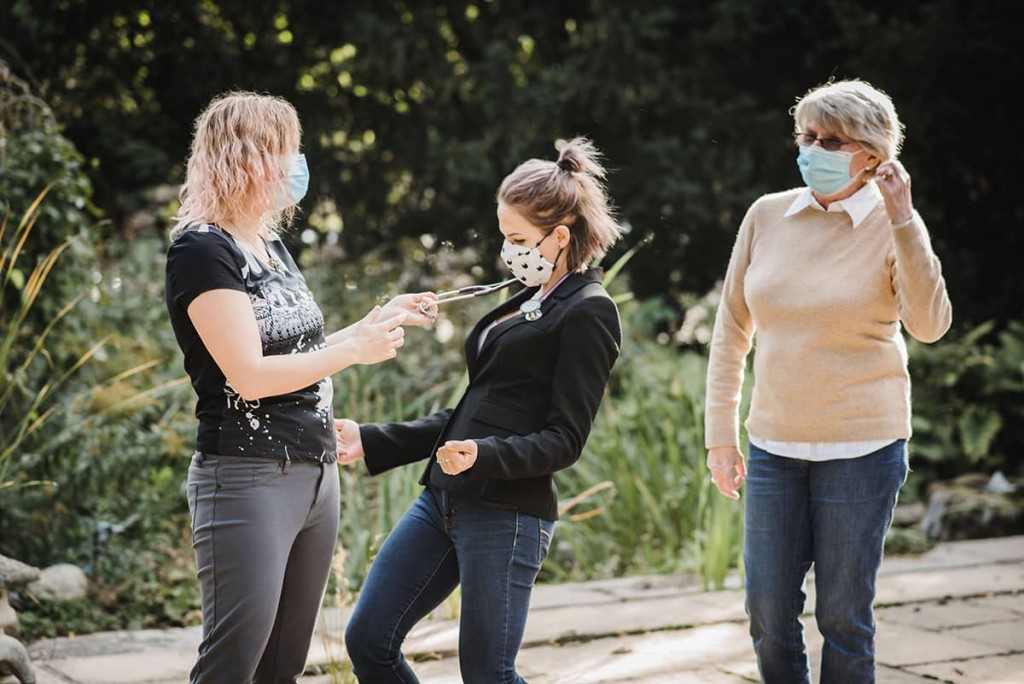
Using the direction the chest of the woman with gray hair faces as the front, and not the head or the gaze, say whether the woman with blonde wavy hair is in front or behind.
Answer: in front

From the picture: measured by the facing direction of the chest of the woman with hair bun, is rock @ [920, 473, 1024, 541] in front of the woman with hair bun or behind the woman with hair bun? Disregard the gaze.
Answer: behind

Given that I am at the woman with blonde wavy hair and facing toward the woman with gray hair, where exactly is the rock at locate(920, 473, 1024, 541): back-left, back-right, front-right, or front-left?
front-left

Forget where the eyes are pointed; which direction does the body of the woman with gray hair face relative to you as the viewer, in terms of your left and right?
facing the viewer and to the left of the viewer

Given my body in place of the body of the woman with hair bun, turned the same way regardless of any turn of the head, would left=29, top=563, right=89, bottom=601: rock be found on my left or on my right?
on my right

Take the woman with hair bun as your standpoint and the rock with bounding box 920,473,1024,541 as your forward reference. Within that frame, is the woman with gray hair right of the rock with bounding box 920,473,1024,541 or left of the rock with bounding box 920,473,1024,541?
right

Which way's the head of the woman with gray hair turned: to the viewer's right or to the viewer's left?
to the viewer's left

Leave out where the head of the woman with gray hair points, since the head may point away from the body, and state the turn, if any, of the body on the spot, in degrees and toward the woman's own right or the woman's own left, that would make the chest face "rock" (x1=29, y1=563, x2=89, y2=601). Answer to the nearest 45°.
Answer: approximately 90° to the woman's own right

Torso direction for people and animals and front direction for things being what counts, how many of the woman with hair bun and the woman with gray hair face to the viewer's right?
0

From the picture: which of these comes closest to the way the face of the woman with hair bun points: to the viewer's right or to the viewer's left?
to the viewer's left

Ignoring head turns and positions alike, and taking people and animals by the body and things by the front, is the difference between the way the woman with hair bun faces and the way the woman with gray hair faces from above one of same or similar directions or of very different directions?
same or similar directions

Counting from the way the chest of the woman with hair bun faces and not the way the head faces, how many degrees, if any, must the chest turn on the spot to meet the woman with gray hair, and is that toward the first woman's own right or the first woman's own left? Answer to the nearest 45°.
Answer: approximately 135° to the first woman's own left

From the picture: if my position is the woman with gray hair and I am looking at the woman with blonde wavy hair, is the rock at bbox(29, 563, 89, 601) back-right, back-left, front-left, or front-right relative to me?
front-right

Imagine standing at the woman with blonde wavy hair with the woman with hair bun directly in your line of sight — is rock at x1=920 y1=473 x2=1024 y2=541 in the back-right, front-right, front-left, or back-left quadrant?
front-left
